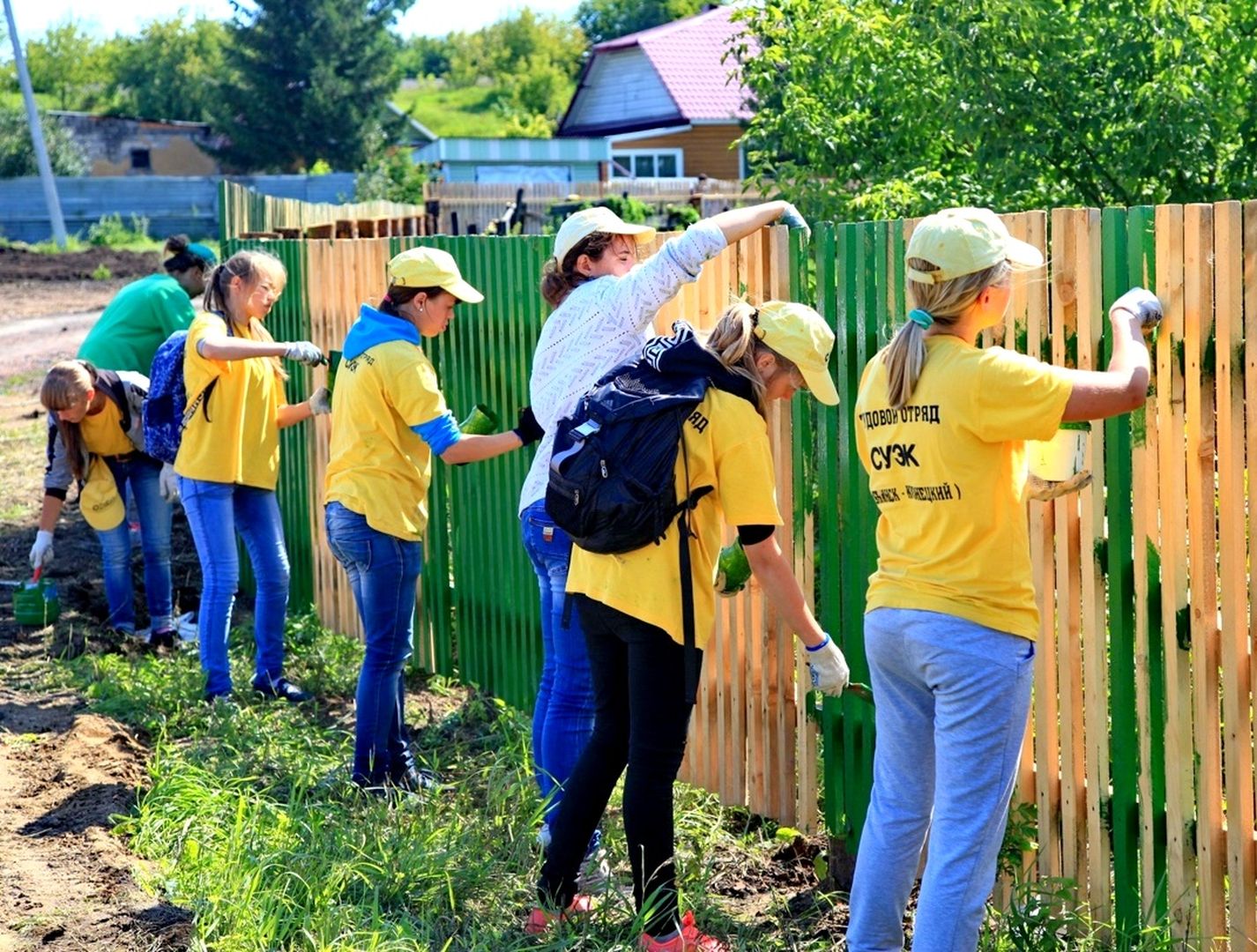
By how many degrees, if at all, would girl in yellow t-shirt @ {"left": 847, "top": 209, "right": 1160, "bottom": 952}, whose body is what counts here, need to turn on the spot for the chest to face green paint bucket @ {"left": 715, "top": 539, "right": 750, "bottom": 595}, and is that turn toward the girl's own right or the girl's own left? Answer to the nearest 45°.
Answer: approximately 90° to the girl's own left

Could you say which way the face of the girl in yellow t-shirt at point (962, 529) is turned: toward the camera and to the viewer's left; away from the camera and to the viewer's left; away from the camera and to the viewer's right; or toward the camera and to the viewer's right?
away from the camera and to the viewer's right

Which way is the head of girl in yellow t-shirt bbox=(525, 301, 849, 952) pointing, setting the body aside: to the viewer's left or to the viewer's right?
to the viewer's right

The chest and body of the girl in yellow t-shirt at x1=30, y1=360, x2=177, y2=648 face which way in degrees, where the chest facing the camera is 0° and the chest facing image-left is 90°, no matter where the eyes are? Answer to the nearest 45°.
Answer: approximately 45°

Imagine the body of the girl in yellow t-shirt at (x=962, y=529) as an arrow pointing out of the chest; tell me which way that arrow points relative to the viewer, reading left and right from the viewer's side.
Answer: facing away from the viewer and to the right of the viewer

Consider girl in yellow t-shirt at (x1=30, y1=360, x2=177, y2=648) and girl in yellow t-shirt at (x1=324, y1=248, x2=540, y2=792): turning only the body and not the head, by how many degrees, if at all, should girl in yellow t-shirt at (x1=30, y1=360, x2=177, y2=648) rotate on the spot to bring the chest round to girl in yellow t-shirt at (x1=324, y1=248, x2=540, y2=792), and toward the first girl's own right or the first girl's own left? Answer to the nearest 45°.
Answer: approximately 45° to the first girl's own left

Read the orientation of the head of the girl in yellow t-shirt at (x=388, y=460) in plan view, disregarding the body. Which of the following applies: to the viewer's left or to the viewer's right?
to the viewer's right

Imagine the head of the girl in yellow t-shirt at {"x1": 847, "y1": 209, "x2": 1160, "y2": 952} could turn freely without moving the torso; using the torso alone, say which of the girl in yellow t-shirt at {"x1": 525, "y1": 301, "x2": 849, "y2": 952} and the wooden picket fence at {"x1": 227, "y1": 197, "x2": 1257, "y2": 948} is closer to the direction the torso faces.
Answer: the wooden picket fence

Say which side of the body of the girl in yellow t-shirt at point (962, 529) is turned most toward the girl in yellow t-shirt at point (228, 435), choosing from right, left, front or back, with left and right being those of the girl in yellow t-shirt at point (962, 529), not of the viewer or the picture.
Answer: left

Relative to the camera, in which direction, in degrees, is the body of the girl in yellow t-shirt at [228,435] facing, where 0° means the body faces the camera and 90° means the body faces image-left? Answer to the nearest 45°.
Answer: approximately 315°
